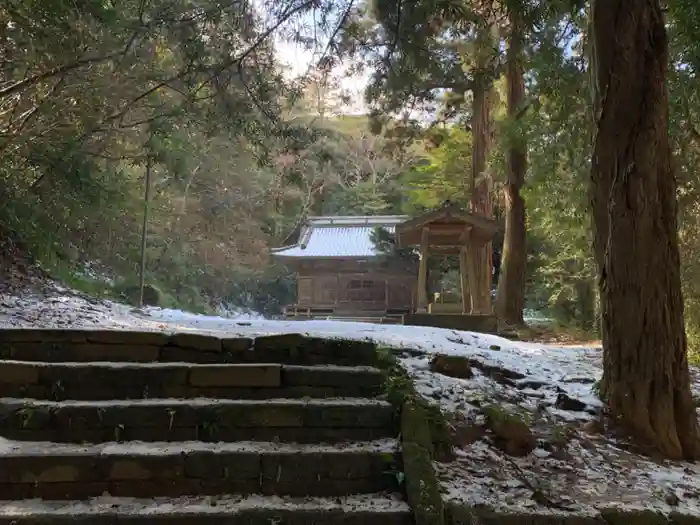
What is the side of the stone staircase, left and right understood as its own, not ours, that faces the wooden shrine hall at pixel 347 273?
back

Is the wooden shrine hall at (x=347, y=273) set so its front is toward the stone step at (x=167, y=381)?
yes

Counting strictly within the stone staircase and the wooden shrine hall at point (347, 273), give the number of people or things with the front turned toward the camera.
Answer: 2

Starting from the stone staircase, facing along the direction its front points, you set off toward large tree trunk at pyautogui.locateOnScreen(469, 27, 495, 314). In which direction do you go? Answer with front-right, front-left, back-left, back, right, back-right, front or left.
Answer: back-left

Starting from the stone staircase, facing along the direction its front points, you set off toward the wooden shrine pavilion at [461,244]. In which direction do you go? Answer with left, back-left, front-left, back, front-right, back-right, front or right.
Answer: back-left

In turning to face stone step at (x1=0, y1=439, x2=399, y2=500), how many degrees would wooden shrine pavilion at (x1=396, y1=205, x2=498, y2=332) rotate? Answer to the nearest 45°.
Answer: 0° — it already faces it

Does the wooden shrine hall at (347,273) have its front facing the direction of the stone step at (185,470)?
yes

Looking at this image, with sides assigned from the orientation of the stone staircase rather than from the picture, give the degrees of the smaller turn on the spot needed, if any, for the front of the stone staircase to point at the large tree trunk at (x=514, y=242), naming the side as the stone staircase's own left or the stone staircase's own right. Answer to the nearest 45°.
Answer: approximately 135° to the stone staircase's own left
